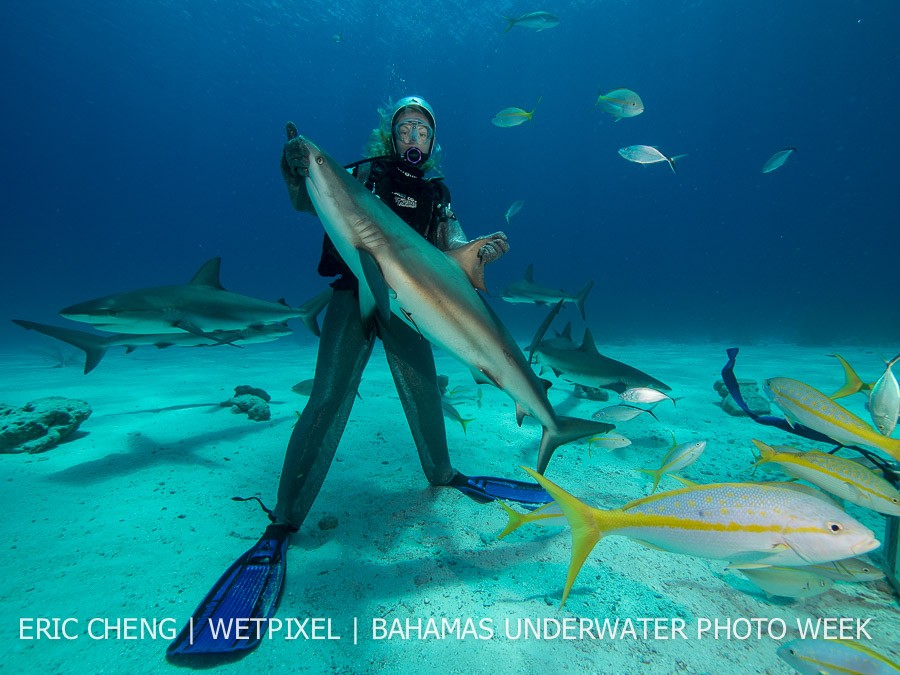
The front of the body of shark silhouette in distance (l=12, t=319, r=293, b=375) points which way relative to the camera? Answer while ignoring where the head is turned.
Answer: to the viewer's right

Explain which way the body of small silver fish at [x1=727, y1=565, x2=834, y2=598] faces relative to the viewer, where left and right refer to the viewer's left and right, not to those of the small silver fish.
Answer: facing to the right of the viewer

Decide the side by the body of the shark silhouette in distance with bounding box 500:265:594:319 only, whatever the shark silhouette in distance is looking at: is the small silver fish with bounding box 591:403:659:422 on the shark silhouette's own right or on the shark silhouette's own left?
on the shark silhouette's own left

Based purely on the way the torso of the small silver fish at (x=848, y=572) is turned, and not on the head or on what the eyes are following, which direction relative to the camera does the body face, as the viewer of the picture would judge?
to the viewer's right

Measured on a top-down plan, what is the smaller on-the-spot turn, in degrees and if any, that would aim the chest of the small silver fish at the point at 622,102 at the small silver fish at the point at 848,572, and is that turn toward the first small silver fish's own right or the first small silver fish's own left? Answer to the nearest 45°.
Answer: approximately 90° to the first small silver fish's own right

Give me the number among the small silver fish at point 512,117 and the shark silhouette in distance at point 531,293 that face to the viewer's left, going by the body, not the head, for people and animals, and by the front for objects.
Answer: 2

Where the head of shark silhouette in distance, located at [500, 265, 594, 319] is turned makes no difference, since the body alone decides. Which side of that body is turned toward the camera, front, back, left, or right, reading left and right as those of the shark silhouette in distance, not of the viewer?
left

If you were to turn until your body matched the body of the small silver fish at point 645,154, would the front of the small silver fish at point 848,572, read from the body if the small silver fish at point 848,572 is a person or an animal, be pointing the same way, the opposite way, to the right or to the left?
the opposite way

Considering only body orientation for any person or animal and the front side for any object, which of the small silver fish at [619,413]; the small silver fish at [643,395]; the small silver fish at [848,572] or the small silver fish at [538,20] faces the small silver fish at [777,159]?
the small silver fish at [538,20]

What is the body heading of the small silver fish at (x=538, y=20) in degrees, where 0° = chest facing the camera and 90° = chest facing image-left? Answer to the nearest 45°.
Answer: approximately 270°

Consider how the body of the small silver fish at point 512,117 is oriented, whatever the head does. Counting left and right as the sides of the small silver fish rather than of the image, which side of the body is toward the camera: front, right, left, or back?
left
